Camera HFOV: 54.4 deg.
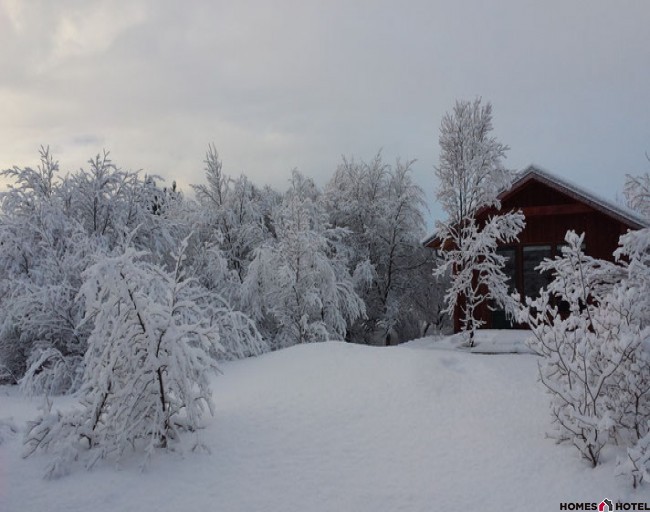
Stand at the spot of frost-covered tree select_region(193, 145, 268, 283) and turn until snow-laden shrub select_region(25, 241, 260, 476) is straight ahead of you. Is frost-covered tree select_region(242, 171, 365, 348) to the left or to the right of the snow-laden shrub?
left

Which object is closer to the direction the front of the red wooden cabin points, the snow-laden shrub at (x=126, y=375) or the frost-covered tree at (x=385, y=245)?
the snow-laden shrub

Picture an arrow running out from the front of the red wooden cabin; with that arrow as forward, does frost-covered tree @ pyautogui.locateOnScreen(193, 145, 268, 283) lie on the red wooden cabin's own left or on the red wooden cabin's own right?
on the red wooden cabin's own right

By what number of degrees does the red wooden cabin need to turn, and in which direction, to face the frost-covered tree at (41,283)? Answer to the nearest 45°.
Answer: approximately 45° to its right

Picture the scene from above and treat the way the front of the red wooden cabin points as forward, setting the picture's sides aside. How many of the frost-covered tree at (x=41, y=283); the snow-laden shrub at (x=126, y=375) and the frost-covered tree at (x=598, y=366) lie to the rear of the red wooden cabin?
0

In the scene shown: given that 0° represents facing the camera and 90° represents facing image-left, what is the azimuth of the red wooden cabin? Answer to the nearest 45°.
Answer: approximately 0°

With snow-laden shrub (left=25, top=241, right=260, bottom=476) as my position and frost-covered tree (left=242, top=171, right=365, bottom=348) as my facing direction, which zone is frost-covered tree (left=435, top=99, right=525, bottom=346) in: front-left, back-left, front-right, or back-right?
front-right

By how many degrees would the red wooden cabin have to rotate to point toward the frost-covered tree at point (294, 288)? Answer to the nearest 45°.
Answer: approximately 90° to its right

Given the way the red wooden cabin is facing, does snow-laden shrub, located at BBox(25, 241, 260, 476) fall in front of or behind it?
in front

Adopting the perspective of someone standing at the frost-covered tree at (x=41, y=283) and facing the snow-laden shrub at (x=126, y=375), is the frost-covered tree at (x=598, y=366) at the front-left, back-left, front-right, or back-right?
front-left

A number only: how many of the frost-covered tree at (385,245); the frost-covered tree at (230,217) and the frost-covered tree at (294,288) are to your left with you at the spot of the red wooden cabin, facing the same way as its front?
0

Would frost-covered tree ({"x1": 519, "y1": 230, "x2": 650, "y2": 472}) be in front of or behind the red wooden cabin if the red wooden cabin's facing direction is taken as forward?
in front
